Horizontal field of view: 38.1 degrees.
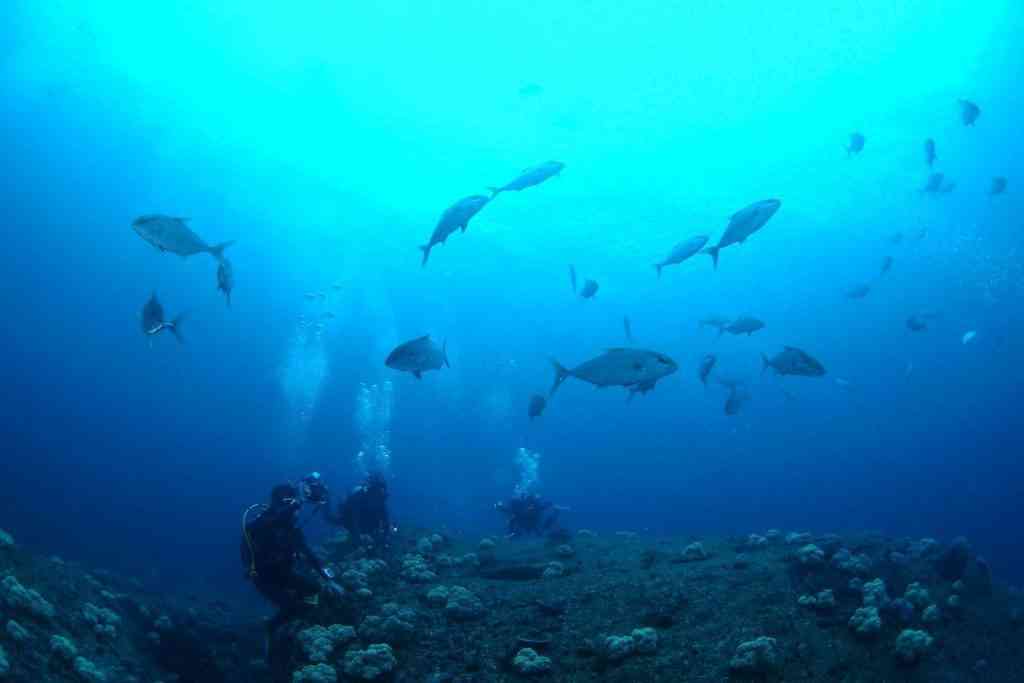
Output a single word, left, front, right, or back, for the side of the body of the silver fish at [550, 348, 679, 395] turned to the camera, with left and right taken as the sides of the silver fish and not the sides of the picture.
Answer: right

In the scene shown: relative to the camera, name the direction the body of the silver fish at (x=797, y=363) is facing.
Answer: to the viewer's right

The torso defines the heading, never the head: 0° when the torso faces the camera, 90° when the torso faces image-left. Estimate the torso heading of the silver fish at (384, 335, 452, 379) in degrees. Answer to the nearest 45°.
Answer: approximately 90°

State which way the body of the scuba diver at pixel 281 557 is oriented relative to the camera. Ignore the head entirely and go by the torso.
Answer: to the viewer's right

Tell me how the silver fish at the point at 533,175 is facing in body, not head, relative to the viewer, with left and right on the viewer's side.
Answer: facing to the right of the viewer

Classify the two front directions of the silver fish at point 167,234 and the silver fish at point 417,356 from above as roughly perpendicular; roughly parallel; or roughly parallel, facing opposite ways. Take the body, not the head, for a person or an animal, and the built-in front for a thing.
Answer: roughly parallel

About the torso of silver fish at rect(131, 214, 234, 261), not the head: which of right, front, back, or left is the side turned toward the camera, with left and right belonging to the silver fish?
left

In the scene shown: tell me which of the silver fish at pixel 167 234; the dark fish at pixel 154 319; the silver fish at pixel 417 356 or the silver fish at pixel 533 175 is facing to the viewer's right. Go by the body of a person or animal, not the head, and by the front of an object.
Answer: the silver fish at pixel 533 175

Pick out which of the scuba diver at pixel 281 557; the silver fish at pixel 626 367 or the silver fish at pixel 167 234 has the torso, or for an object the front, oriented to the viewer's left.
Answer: the silver fish at pixel 167 234

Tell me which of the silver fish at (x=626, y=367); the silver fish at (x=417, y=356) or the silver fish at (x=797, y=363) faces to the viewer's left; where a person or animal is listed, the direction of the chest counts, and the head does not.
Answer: the silver fish at (x=417, y=356)

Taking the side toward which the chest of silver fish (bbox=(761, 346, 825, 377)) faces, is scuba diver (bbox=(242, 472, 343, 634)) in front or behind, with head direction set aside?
behind

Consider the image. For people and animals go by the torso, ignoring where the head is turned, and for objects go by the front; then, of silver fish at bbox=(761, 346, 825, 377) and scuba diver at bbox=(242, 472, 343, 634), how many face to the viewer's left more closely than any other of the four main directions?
0

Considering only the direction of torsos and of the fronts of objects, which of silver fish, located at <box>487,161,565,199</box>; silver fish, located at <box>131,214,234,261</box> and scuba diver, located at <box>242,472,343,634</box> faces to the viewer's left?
silver fish, located at <box>131,214,234,261</box>

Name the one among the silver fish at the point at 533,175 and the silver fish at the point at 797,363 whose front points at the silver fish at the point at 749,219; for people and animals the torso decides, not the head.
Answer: the silver fish at the point at 533,175
